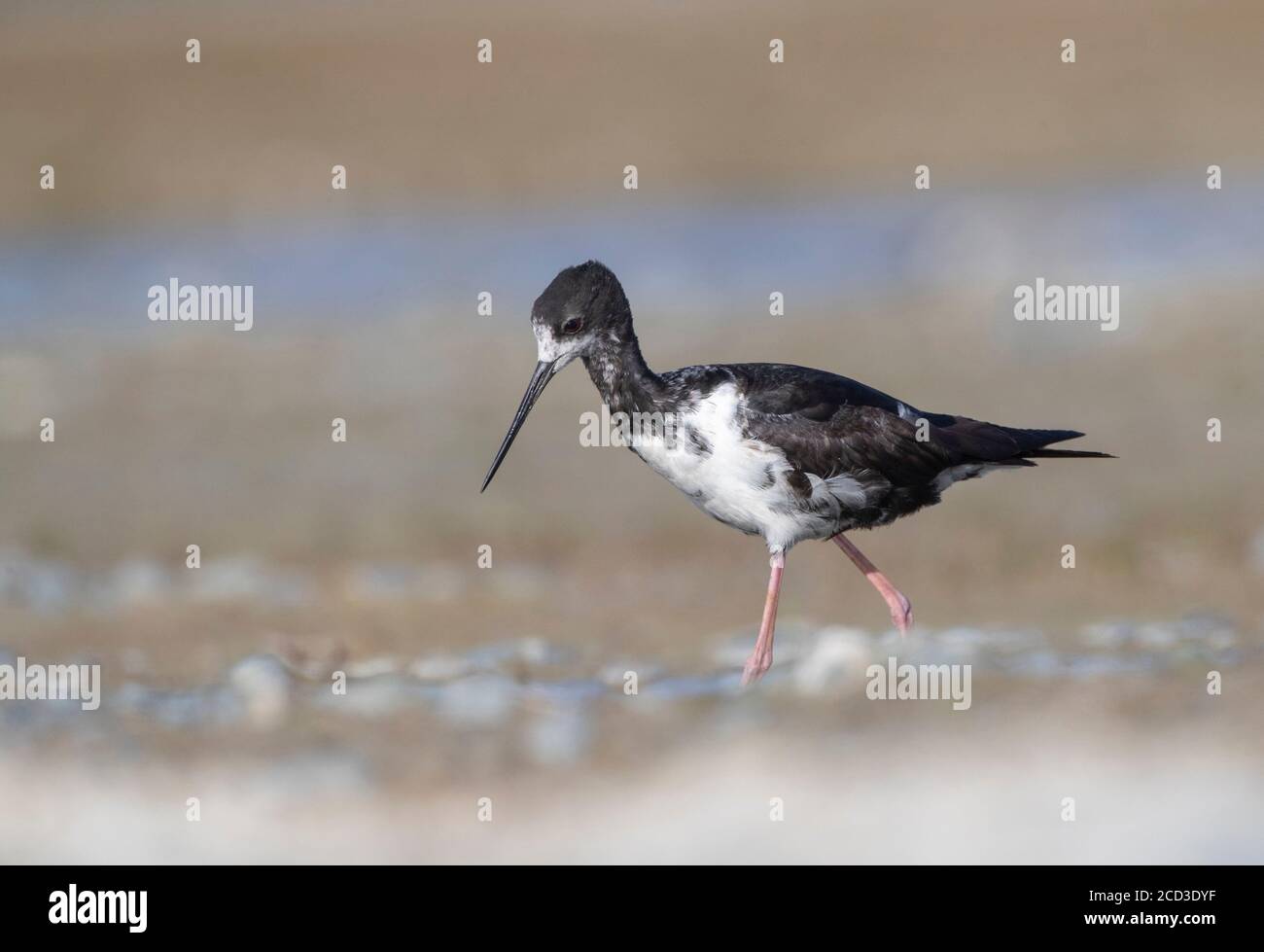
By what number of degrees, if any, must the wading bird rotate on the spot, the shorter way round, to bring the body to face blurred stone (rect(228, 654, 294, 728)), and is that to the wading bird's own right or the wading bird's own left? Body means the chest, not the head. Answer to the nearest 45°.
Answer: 0° — it already faces it

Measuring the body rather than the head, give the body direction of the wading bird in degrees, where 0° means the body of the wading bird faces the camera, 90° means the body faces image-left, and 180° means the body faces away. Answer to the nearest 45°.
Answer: approximately 90°

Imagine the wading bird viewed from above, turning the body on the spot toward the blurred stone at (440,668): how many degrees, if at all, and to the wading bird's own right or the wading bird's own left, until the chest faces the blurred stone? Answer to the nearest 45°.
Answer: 0° — it already faces it

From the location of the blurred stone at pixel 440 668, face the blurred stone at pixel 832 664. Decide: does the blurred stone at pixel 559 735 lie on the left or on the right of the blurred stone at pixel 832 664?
right

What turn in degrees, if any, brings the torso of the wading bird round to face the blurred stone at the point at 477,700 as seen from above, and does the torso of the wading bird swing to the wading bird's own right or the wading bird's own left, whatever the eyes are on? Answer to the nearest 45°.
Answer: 0° — it already faces it

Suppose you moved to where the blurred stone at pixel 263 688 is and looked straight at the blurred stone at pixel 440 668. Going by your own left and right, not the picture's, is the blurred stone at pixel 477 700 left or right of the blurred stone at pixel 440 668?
right
